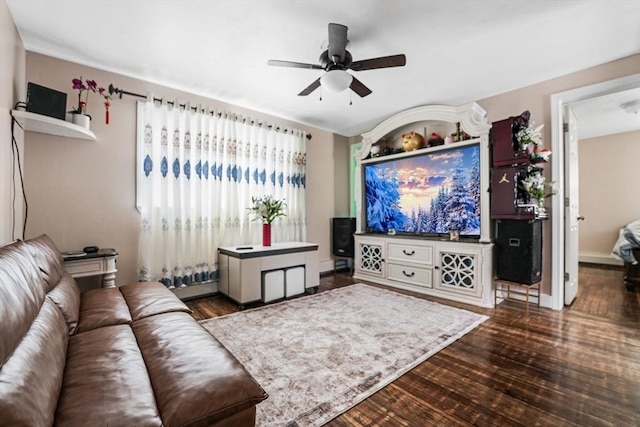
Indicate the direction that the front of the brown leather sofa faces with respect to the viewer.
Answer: facing to the right of the viewer

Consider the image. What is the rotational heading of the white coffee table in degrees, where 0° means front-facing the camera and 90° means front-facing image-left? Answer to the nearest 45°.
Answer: approximately 315°

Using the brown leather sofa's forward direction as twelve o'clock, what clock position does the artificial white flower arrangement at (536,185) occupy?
The artificial white flower arrangement is roughly at 12 o'clock from the brown leather sofa.

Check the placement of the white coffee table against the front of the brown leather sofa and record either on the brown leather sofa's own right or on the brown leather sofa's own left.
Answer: on the brown leather sofa's own left

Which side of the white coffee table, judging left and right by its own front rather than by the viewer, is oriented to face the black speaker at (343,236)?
left

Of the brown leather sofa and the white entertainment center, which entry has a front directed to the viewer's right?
the brown leather sofa

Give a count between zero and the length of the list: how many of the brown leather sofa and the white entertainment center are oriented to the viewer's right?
1

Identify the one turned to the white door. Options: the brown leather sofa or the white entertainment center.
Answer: the brown leather sofa

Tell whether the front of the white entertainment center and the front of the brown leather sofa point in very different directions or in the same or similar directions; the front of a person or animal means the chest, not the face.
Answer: very different directions

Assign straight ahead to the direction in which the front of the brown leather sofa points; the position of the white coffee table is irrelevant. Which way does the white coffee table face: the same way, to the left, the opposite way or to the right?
to the right

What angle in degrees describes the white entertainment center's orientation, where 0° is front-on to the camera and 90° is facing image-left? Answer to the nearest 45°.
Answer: approximately 45°

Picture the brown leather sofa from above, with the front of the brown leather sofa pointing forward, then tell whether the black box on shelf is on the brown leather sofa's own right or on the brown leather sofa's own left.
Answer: on the brown leather sofa's own left
